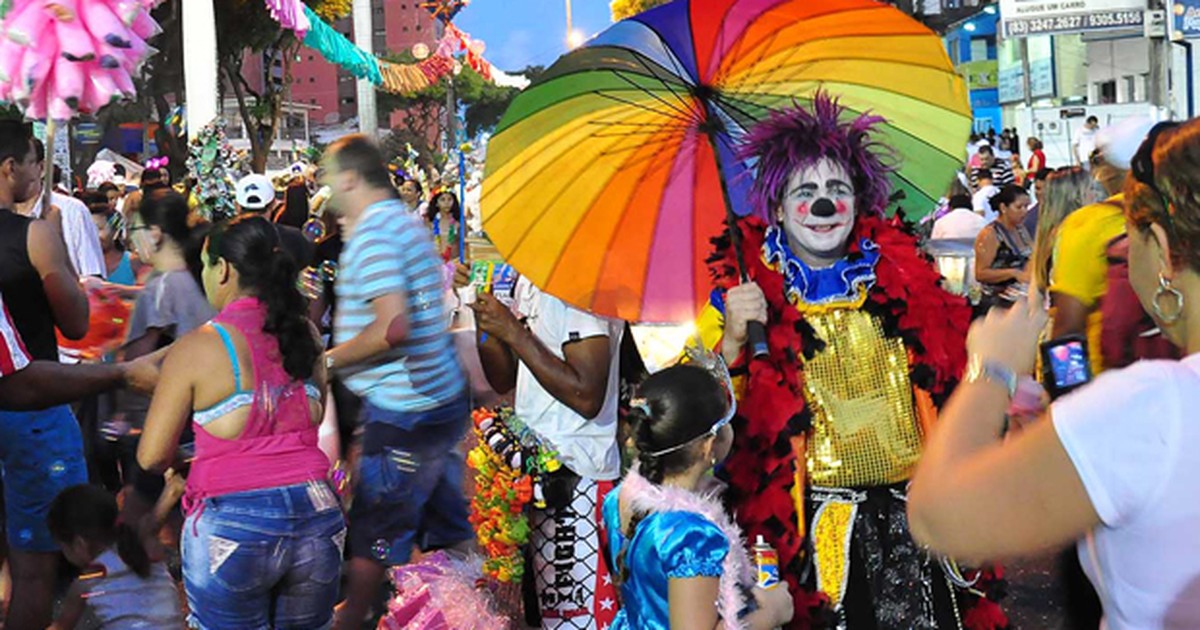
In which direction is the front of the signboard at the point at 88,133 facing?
toward the camera

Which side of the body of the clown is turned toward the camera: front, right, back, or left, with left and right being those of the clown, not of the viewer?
front

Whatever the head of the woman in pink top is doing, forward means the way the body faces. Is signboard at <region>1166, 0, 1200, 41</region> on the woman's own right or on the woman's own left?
on the woman's own right

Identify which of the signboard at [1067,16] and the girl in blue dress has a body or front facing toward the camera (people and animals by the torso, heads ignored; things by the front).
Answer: the signboard

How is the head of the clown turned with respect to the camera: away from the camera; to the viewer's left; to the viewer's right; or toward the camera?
toward the camera

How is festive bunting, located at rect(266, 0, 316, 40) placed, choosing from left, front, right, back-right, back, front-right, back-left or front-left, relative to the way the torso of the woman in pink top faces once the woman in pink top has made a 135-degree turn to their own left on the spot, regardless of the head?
back

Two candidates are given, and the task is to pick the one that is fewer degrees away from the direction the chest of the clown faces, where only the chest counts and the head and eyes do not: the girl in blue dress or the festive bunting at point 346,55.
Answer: the girl in blue dress

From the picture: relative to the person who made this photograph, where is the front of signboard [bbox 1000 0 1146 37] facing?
facing the viewer

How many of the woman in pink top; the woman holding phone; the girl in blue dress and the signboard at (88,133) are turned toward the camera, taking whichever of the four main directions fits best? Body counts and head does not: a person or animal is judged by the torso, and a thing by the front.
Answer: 1

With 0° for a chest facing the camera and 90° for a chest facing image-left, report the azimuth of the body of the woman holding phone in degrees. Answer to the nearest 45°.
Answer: approximately 135°

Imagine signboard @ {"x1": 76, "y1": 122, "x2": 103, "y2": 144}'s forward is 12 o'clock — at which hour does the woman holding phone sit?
The woman holding phone is roughly at 12 o'clock from the signboard.

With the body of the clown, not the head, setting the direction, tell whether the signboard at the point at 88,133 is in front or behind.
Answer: behind

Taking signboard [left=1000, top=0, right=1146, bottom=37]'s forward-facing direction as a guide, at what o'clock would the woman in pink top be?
The woman in pink top is roughly at 12 o'clock from the signboard.

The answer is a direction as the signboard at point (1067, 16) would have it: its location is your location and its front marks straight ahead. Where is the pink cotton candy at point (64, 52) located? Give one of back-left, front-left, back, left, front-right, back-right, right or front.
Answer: front
